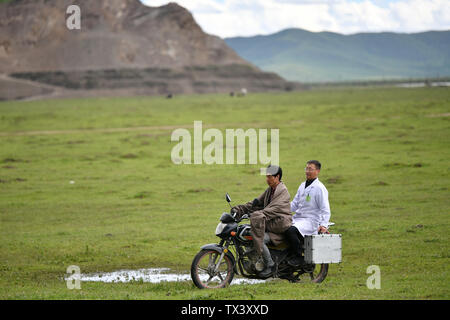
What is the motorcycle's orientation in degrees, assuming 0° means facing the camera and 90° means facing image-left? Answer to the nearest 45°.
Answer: approximately 45°

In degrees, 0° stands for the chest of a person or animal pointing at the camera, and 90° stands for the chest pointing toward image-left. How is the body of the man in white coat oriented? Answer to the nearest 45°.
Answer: approximately 45°
